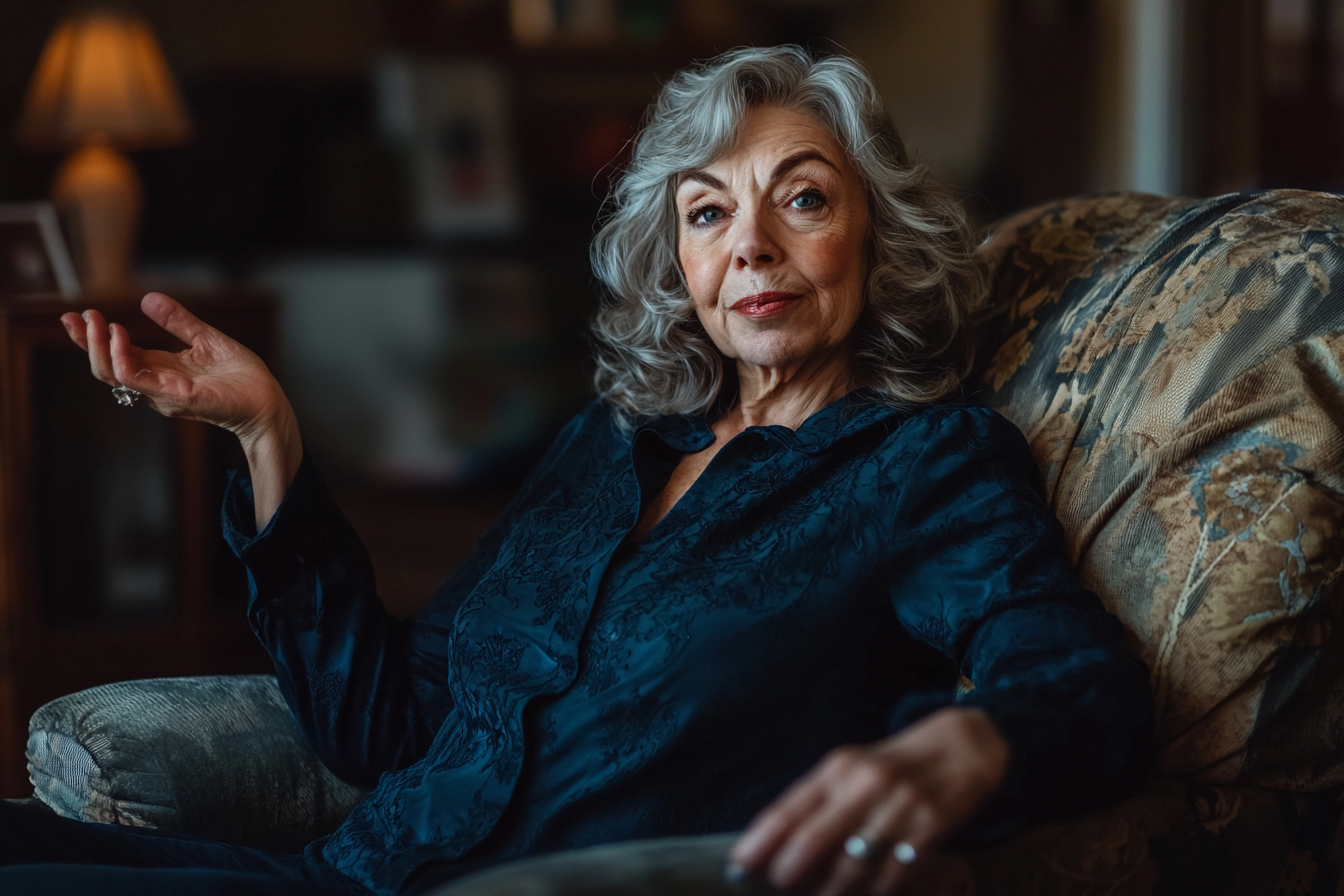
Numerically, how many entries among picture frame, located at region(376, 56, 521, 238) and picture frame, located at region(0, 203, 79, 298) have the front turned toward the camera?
2

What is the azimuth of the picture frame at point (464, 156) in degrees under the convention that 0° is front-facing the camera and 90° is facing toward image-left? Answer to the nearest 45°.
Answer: approximately 0°

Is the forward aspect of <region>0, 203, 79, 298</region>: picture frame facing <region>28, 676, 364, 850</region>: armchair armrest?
yes

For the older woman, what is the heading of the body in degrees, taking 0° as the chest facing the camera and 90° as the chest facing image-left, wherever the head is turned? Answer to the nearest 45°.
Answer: approximately 45°

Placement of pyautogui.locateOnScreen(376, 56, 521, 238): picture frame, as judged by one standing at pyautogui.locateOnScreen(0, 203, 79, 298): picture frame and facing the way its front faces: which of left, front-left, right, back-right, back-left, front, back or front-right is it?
back-left

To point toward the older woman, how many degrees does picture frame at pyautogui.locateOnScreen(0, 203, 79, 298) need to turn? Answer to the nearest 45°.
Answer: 0° — it already faces them
